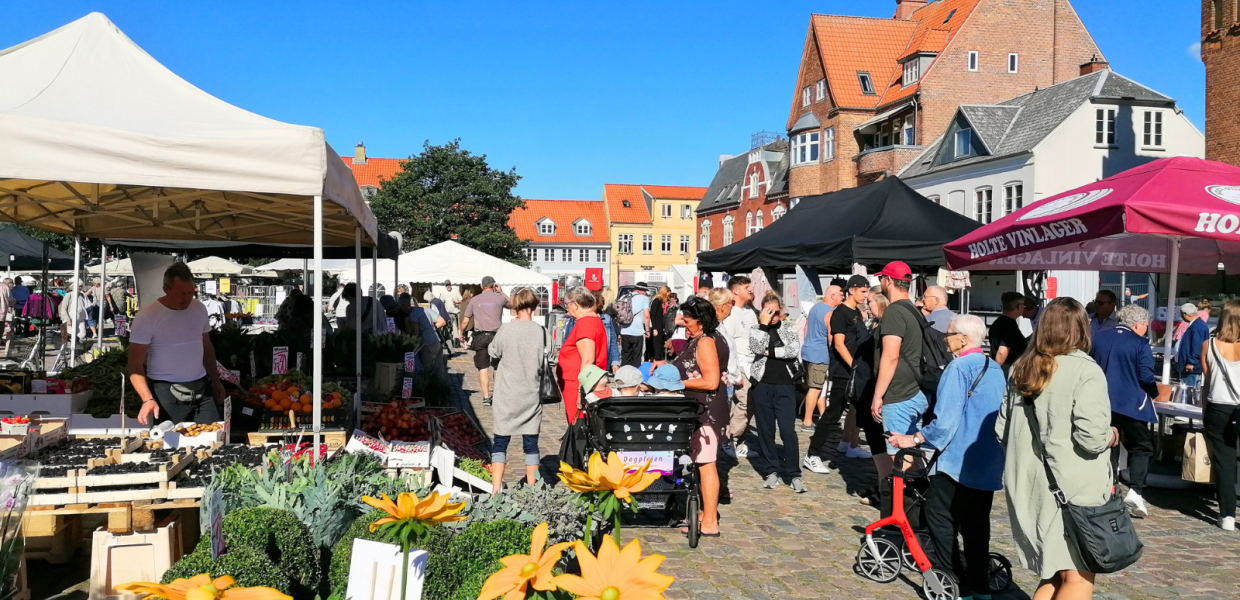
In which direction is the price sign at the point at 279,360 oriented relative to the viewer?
toward the camera

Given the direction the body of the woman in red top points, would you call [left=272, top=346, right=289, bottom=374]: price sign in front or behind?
in front

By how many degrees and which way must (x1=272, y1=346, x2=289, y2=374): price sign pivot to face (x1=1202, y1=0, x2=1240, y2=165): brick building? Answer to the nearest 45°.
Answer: approximately 90° to its left

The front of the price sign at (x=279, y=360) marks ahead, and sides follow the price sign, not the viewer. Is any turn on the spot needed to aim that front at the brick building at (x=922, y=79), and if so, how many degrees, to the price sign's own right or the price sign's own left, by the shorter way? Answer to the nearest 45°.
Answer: approximately 135° to the price sign's own left

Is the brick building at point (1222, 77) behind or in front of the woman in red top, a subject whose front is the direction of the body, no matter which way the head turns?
behind

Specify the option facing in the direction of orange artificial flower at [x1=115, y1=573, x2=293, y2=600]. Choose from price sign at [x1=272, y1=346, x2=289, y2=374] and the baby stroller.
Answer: the price sign

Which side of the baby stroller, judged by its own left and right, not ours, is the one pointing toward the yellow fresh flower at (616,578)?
back

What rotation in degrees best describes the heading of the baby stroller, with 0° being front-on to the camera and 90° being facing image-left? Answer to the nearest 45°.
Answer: approximately 180°

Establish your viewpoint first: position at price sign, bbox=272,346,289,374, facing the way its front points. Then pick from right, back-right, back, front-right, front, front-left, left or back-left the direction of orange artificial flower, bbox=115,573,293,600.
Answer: front

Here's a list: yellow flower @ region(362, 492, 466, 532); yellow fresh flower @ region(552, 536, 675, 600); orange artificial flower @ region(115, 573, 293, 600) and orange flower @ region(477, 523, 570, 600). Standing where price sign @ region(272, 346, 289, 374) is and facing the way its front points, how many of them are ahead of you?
4
